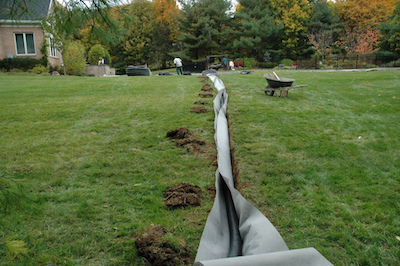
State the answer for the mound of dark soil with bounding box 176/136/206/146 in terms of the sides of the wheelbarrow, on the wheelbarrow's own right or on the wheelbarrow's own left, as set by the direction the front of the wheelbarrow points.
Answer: on the wheelbarrow's own left

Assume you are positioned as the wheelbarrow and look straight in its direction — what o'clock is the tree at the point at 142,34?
The tree is roughly at 2 o'clock from the wheelbarrow.

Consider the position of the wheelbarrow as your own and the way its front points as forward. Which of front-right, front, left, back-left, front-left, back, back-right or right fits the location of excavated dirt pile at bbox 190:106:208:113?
front-left

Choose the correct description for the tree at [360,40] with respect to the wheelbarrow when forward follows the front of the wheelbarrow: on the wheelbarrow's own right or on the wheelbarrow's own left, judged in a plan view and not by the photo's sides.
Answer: on the wheelbarrow's own right

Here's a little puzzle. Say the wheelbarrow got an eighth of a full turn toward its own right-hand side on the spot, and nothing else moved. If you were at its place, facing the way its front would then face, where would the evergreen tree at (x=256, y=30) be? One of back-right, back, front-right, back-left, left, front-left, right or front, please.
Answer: front-right

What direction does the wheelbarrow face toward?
to the viewer's left

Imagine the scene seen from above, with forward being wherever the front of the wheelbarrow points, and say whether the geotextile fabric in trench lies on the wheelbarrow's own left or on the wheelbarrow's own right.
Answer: on the wheelbarrow's own left

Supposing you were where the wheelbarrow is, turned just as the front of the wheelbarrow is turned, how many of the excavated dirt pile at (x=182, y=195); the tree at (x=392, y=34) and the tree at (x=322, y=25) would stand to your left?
1

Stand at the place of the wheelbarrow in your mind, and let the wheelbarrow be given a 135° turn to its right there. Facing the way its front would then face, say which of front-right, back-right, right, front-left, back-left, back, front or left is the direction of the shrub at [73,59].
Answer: left

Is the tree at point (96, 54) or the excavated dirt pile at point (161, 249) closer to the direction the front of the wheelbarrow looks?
the tree

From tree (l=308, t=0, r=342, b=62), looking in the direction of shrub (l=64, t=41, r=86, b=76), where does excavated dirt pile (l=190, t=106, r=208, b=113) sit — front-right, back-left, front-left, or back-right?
front-left

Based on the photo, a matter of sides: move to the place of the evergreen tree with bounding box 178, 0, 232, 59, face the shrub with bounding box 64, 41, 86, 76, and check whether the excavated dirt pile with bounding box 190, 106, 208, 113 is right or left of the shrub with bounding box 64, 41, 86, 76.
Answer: left

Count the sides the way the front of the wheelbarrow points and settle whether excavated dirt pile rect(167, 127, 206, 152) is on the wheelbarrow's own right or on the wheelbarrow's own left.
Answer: on the wheelbarrow's own left

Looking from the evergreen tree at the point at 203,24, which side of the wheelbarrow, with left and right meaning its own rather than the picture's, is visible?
right

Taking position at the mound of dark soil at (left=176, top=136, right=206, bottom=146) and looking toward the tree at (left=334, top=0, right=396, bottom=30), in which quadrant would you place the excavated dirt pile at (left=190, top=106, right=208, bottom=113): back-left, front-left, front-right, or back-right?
front-left

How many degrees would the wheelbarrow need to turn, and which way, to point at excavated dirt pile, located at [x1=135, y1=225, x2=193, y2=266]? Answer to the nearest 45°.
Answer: approximately 90° to its left
